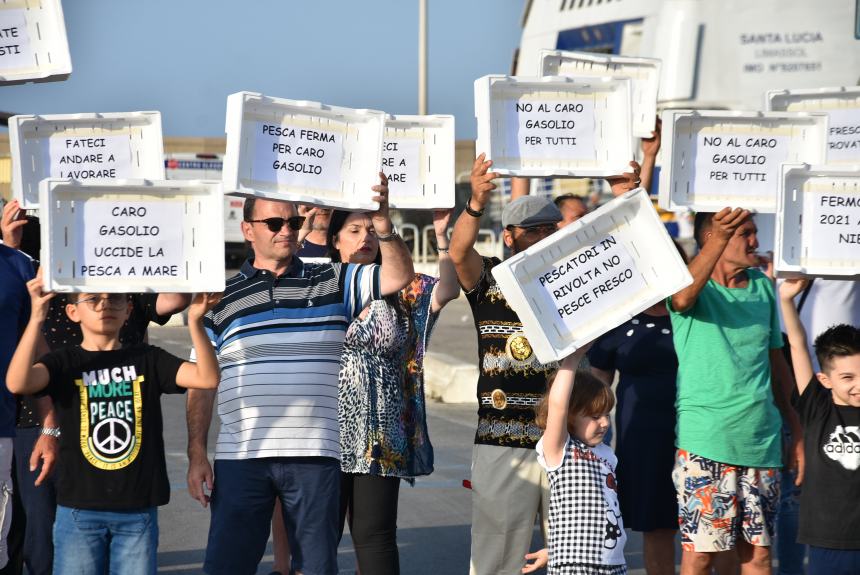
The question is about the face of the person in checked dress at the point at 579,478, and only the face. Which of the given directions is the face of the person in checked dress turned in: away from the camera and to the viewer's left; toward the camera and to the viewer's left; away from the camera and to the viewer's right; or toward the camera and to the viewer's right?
toward the camera and to the viewer's right

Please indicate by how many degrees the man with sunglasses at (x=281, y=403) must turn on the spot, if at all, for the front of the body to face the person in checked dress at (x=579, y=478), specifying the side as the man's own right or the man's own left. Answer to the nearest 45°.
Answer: approximately 90° to the man's own left

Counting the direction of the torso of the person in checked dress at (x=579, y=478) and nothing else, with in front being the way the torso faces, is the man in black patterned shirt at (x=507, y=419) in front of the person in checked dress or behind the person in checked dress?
behind

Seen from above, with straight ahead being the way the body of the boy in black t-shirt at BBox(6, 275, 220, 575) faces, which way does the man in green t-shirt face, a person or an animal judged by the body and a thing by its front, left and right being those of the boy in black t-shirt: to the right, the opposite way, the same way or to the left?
the same way

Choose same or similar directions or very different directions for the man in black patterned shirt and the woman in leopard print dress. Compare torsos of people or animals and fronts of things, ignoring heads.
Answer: same or similar directions

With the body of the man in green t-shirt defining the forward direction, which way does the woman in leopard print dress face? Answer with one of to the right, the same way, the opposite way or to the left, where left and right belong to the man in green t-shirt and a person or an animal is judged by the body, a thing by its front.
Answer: the same way

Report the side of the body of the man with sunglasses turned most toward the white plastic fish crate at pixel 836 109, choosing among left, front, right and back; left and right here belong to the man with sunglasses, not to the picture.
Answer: left

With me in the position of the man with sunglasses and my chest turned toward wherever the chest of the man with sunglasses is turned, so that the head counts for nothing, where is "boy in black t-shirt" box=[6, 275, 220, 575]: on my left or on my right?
on my right

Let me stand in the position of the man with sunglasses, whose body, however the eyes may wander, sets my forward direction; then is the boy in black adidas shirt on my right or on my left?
on my left

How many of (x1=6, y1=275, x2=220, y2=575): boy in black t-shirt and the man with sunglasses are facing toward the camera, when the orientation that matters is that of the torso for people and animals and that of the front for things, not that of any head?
2

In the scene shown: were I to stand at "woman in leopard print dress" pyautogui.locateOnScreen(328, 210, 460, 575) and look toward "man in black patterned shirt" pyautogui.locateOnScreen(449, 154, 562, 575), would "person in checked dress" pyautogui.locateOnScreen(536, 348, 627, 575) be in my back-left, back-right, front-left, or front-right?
front-right

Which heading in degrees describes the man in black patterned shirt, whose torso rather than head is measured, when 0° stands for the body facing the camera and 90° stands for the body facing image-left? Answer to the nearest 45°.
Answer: approximately 315°

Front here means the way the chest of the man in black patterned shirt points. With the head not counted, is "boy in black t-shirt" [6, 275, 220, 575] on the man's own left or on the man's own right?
on the man's own right

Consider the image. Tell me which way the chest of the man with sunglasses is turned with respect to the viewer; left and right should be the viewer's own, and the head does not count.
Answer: facing the viewer

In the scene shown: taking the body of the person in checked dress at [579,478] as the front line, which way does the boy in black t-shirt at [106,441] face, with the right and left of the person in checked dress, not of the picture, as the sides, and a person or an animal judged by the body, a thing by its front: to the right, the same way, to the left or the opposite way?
the same way

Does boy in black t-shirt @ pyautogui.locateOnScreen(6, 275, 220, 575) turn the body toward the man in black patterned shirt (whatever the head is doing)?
no

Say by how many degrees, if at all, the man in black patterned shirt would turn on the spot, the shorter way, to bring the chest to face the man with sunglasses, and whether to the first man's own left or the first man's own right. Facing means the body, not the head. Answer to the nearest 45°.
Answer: approximately 90° to the first man's own right
